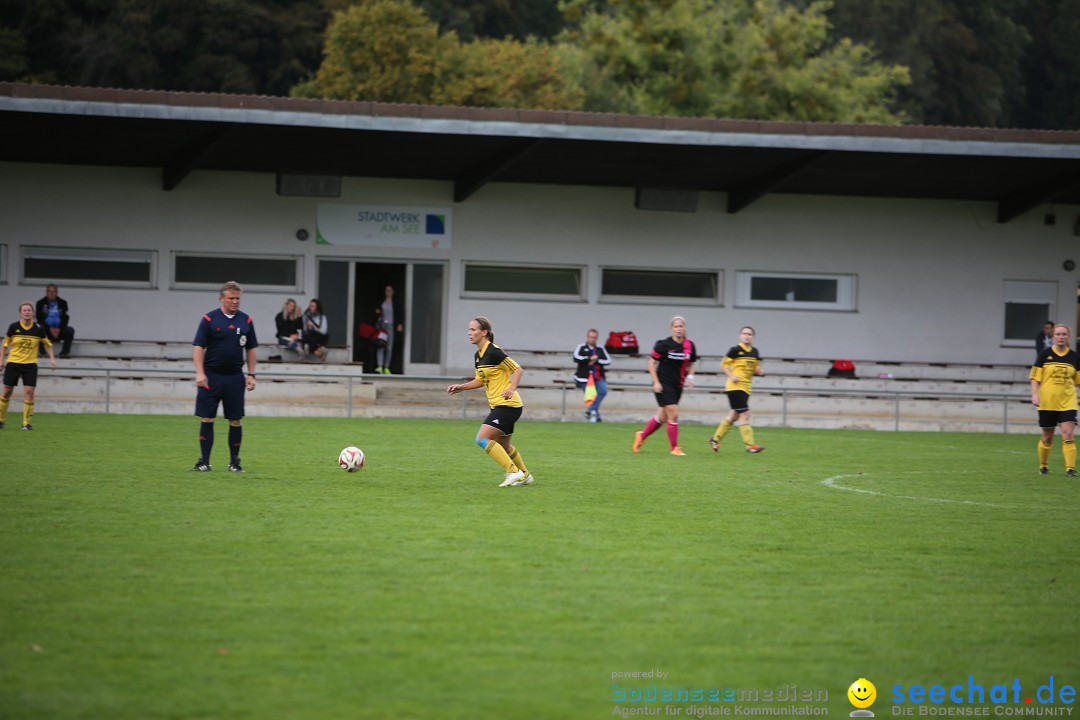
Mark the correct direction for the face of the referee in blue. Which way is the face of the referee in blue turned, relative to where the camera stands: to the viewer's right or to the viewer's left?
to the viewer's right

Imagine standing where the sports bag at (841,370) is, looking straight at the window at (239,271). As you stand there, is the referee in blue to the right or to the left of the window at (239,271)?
left

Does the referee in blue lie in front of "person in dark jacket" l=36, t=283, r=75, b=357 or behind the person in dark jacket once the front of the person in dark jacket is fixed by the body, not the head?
in front

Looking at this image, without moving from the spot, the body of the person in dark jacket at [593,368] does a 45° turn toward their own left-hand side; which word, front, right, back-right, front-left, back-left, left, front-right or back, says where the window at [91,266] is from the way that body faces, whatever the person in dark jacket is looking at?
back-right

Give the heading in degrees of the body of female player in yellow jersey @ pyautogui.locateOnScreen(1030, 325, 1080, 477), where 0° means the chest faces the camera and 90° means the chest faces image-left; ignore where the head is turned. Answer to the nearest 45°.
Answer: approximately 0°

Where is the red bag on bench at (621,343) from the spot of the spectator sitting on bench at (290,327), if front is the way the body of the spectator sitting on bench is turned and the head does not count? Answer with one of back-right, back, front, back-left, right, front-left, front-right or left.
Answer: front-left
